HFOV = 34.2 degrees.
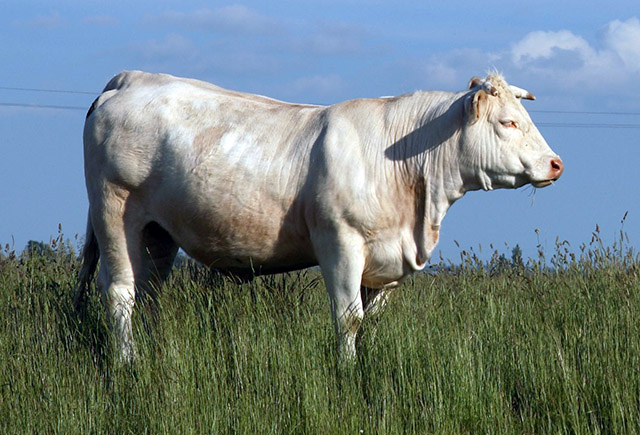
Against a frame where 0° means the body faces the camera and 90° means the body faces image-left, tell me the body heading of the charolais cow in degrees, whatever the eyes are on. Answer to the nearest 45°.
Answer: approximately 270°
